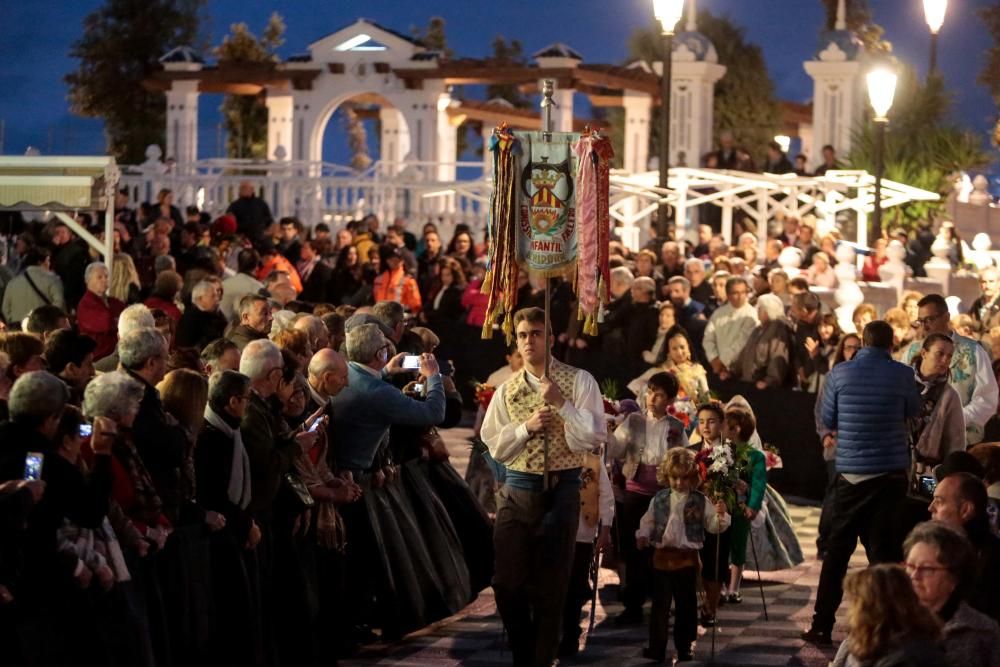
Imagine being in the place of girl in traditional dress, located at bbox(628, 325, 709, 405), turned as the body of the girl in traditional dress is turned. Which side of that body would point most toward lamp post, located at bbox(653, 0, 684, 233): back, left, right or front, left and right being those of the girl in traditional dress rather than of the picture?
back

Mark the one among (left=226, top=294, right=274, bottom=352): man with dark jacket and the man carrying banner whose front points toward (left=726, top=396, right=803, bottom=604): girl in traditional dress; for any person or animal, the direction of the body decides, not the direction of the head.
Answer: the man with dark jacket

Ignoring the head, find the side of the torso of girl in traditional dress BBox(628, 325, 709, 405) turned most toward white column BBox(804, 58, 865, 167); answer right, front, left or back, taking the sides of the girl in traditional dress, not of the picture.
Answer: back

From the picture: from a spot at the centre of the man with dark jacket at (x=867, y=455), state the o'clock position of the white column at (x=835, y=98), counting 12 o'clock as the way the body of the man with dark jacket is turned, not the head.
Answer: The white column is roughly at 12 o'clock from the man with dark jacket.

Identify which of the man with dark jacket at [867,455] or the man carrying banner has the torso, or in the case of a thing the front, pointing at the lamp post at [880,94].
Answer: the man with dark jacket

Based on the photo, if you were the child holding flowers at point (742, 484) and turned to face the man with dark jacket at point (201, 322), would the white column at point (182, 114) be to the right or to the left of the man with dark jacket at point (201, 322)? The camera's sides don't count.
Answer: right

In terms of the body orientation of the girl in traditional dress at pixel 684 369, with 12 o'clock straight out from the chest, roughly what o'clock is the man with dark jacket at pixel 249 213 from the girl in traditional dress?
The man with dark jacket is roughly at 5 o'clock from the girl in traditional dress.

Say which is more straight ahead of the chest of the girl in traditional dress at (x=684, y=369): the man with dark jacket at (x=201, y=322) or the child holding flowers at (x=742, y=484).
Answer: the child holding flowers

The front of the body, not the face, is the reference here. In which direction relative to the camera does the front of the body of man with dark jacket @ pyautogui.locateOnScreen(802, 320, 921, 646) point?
away from the camera

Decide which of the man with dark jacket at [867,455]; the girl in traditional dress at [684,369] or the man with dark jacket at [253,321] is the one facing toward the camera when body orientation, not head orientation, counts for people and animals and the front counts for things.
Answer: the girl in traditional dress

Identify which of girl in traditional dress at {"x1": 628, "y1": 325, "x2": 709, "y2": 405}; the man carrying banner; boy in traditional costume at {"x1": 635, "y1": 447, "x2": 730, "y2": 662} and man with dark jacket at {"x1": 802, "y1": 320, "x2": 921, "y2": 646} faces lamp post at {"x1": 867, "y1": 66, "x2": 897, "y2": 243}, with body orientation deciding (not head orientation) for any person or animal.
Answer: the man with dark jacket

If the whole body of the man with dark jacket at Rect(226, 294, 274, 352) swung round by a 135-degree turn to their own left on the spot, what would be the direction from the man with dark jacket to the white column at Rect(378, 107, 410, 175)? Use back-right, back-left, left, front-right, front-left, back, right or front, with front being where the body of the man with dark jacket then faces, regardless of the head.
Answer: front-right

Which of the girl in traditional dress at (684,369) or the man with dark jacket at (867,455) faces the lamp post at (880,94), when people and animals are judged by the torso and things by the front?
the man with dark jacket

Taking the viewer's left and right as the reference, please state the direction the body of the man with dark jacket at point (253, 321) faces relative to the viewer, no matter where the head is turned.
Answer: facing to the right of the viewer
